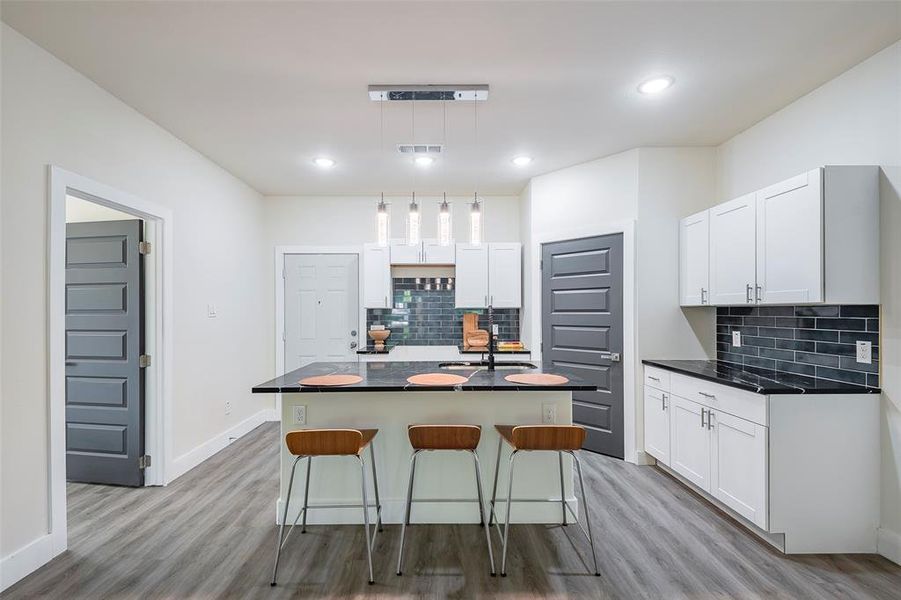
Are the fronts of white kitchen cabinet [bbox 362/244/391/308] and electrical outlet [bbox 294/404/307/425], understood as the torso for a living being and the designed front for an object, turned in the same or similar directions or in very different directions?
same or similar directions

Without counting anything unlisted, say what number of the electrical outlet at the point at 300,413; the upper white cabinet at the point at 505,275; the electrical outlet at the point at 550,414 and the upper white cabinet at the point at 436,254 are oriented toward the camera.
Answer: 4

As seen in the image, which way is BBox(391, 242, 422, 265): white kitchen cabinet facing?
toward the camera

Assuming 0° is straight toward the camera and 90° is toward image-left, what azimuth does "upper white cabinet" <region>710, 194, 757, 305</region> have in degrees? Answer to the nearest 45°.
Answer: approximately 45°

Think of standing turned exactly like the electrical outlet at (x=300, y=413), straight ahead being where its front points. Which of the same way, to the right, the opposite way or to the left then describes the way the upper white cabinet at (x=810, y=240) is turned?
to the right

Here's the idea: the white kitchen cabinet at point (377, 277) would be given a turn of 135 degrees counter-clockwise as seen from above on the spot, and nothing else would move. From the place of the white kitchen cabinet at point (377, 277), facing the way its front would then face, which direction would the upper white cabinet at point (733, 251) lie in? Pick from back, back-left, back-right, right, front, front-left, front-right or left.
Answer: right

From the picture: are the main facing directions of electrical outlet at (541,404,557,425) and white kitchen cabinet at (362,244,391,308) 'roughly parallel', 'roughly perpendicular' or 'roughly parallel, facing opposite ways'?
roughly parallel

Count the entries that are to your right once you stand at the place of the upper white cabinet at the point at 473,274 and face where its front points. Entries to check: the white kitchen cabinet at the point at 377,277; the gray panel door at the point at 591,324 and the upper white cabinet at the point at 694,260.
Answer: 1

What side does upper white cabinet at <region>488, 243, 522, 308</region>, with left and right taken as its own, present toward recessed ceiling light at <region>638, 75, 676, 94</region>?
front

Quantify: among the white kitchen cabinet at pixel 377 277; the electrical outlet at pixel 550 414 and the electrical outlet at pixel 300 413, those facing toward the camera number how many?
3

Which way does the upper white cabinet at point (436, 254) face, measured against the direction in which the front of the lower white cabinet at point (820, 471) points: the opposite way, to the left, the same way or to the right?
to the left

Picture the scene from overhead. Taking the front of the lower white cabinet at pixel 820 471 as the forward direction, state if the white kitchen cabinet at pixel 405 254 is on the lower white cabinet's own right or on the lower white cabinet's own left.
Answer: on the lower white cabinet's own right

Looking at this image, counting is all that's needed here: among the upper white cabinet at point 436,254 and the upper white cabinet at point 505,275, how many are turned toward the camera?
2

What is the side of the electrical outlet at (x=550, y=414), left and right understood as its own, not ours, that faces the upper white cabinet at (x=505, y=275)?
back

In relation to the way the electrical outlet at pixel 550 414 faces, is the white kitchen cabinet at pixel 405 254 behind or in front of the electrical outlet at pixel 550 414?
behind

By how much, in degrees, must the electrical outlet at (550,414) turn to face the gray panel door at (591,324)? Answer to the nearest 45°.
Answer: approximately 180°
